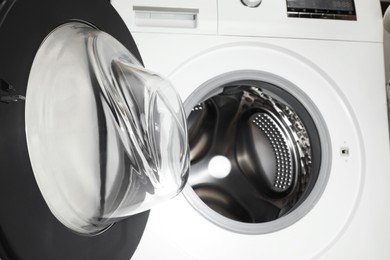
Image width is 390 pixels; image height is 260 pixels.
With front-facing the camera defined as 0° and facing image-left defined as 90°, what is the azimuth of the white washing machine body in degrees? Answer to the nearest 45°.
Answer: approximately 0°
